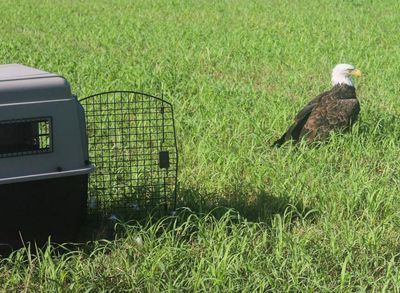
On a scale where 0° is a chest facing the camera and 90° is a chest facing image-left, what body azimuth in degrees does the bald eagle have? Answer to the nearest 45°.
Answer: approximately 270°
